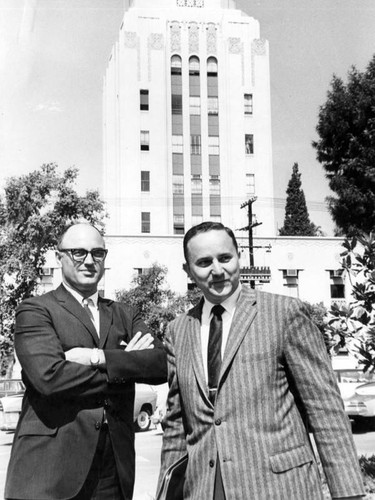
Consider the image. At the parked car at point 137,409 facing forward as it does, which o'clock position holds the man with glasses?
The man with glasses is roughly at 3 o'clock from the parked car.

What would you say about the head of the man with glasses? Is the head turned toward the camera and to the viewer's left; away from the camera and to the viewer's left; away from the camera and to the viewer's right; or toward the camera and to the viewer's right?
toward the camera and to the viewer's right

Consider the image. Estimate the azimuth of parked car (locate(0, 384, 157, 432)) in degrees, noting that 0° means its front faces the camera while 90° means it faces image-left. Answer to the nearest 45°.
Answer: approximately 270°

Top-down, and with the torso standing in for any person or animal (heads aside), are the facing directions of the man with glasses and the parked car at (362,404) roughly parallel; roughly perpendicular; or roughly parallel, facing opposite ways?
roughly perpendicular

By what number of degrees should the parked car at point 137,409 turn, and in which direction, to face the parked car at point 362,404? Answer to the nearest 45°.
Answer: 0° — it already faces it

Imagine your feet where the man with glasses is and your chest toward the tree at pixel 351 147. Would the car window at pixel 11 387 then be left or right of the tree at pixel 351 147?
left

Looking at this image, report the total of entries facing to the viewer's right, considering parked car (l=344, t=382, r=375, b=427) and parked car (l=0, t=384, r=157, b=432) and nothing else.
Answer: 1

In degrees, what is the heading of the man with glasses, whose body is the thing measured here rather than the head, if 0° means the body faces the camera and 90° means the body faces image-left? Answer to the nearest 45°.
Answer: approximately 315°

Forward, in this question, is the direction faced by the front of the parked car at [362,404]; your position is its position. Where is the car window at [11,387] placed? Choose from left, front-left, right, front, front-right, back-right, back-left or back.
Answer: front-right
